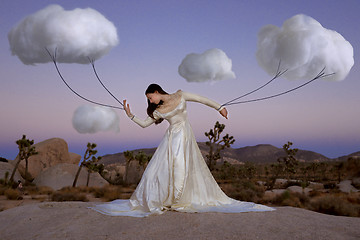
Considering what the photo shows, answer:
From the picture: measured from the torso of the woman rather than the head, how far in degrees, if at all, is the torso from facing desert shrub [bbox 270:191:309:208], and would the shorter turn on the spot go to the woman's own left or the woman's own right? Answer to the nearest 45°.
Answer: approximately 135° to the woman's own left

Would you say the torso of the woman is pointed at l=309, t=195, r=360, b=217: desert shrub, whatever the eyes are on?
no

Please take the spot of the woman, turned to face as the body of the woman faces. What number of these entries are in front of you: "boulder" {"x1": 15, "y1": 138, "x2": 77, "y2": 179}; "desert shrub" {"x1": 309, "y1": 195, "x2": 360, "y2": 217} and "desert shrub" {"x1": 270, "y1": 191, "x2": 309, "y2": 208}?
0

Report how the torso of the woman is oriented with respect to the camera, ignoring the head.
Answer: toward the camera

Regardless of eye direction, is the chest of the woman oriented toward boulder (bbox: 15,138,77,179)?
no

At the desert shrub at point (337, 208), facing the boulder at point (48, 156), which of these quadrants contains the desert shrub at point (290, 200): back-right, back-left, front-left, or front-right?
front-right

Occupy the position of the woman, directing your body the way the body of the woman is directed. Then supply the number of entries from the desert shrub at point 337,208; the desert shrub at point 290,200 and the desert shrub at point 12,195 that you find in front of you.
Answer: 0

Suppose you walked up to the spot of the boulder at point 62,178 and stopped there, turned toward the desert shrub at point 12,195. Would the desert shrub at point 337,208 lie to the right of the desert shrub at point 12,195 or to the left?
left

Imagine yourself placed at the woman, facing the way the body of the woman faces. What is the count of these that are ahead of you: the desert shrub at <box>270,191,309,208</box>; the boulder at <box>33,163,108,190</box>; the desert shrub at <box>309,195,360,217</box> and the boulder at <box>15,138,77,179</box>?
0

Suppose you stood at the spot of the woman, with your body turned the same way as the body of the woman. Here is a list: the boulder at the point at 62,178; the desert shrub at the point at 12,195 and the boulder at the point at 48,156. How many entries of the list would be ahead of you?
0

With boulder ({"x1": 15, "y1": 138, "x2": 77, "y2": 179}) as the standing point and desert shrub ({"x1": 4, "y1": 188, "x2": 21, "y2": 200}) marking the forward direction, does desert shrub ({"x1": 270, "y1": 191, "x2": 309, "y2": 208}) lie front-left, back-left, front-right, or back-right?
front-left

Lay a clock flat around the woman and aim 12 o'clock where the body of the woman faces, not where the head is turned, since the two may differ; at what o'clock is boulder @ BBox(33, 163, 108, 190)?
The boulder is roughly at 5 o'clock from the woman.

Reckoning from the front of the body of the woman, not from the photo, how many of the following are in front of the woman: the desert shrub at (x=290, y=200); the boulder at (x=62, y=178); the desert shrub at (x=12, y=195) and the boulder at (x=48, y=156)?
0
